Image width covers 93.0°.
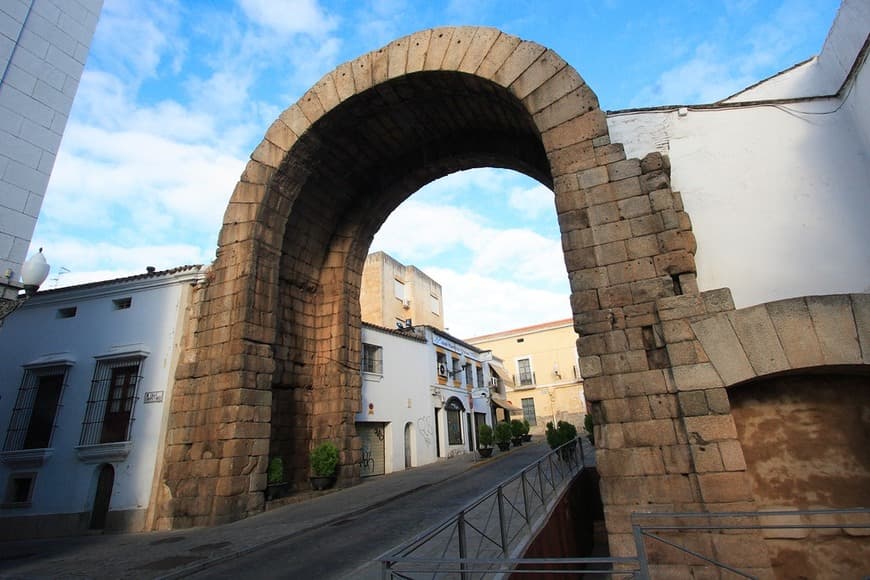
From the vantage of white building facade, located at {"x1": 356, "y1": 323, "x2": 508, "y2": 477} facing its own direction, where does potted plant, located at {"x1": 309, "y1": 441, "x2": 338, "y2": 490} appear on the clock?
The potted plant is roughly at 2 o'clock from the white building facade.

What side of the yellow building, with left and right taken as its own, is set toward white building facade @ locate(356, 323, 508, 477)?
front

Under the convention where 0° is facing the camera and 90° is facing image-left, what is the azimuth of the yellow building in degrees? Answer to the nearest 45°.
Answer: approximately 45°

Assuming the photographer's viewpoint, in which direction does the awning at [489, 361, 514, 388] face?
facing the viewer and to the right of the viewer

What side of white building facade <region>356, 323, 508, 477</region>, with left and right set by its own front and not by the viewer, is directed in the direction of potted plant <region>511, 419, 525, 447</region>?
left

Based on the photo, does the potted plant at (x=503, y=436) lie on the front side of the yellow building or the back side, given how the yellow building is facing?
on the front side

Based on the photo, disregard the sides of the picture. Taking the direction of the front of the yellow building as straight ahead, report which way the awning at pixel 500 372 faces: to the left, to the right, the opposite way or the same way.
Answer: to the left

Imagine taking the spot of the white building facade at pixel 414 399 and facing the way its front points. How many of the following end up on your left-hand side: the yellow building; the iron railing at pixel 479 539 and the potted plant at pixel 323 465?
1

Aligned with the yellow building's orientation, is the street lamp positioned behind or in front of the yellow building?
in front

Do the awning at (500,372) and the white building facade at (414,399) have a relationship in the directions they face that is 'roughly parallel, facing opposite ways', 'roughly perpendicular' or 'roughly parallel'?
roughly parallel

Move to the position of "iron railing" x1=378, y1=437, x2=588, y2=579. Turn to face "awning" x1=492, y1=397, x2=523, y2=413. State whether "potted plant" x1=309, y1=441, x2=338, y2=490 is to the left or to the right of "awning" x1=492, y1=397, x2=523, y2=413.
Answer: left
